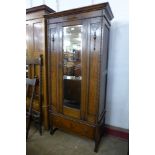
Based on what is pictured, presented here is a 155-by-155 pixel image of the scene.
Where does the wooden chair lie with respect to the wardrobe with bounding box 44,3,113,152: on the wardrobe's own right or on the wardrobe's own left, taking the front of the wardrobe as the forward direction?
on the wardrobe's own right

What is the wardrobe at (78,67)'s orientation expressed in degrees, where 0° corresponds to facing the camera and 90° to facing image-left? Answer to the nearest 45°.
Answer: approximately 45°
